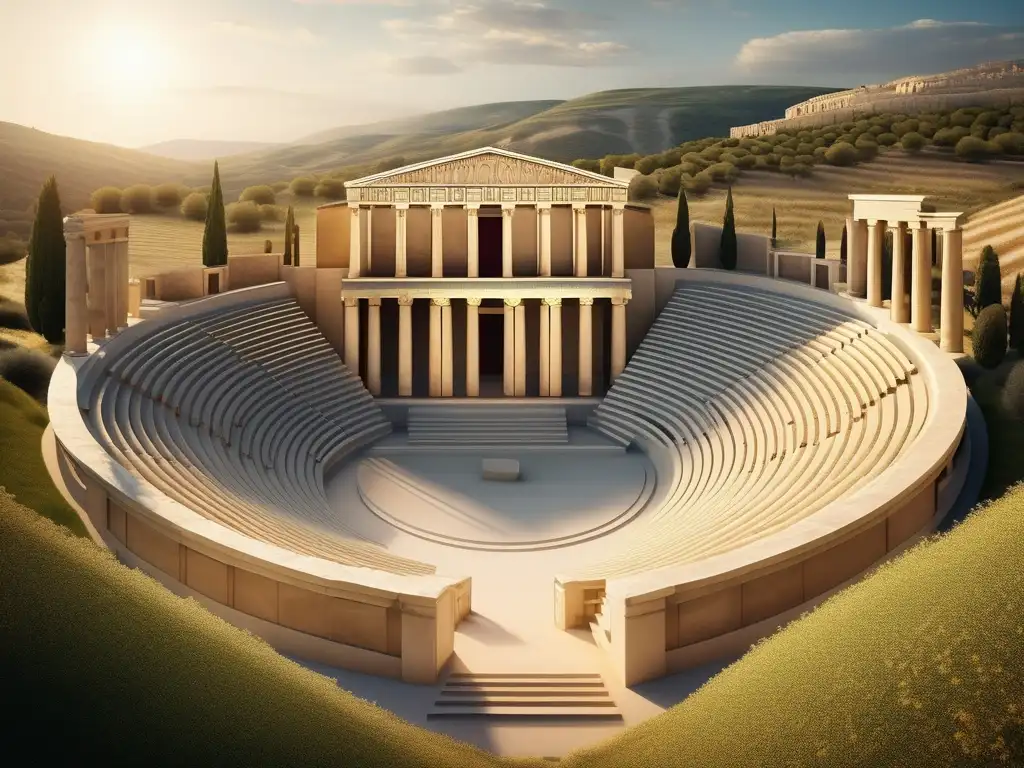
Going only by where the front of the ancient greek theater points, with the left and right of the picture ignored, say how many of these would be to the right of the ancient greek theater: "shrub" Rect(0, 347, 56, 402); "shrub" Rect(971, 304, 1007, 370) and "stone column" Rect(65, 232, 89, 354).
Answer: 2

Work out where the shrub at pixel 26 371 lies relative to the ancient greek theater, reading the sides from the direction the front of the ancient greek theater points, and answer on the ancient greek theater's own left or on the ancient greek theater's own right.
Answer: on the ancient greek theater's own right

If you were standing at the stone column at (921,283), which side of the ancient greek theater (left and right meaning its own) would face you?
left

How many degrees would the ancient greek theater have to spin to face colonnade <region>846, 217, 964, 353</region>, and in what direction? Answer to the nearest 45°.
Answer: approximately 90° to its left

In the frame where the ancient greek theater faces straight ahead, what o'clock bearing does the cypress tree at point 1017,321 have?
The cypress tree is roughly at 9 o'clock from the ancient greek theater.

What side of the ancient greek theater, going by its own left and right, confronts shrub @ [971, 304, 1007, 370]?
left

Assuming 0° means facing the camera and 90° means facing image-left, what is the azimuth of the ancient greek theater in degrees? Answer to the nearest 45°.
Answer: approximately 0°

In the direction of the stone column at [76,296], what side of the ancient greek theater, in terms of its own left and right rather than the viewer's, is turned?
right
